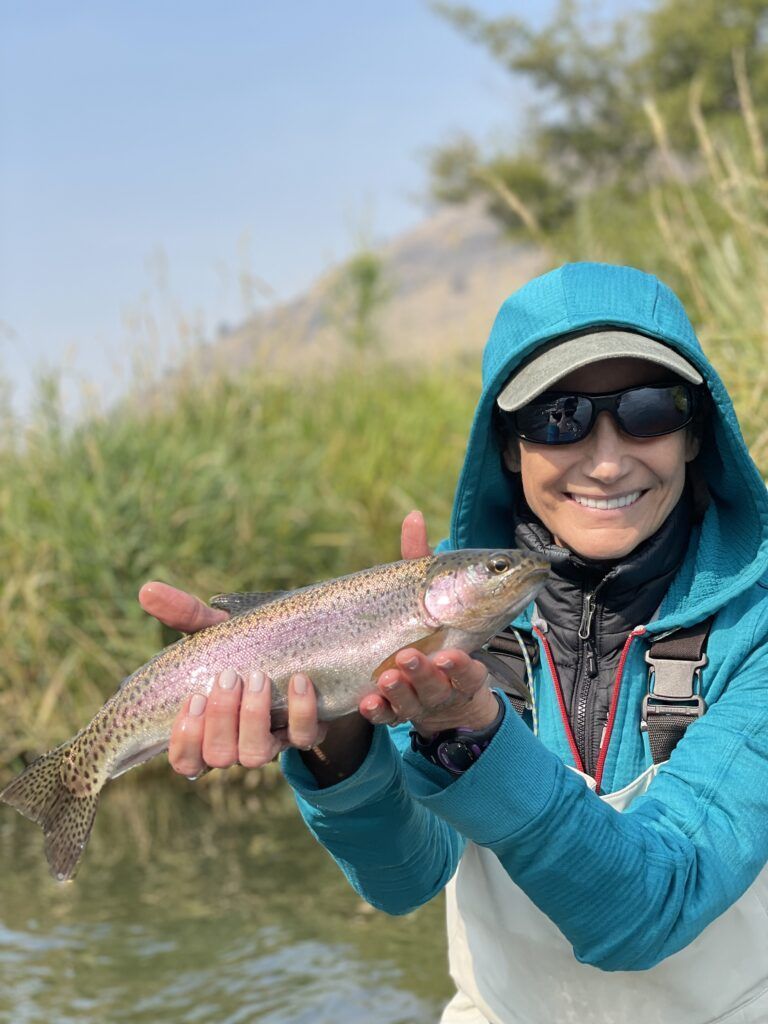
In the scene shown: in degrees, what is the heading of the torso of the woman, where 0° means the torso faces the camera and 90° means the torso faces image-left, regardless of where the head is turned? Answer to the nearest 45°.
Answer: approximately 0°
